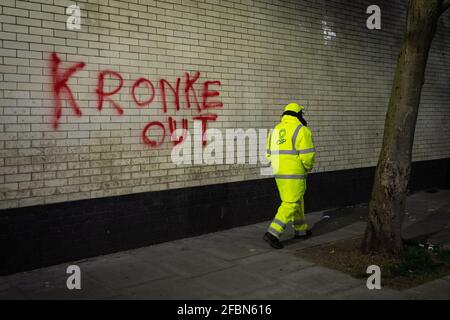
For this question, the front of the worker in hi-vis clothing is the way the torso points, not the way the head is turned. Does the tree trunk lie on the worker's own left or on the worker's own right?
on the worker's own right

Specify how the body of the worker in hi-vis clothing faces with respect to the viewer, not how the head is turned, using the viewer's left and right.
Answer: facing away from the viewer and to the right of the viewer
